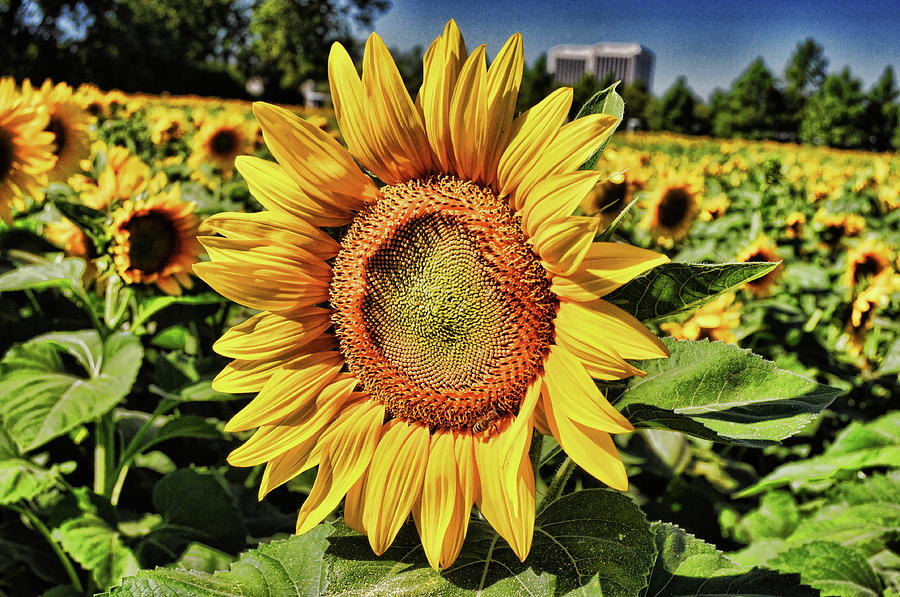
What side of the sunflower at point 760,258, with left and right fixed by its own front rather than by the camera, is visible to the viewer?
front

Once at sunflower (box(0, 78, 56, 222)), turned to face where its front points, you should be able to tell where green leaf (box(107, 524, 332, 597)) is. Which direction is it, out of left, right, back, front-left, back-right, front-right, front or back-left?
front

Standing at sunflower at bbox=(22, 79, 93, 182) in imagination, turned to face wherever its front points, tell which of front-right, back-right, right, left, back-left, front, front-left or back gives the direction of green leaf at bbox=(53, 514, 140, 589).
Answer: front

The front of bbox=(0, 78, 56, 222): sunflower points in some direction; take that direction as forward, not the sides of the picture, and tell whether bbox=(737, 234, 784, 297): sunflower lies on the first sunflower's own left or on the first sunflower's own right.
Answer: on the first sunflower's own left

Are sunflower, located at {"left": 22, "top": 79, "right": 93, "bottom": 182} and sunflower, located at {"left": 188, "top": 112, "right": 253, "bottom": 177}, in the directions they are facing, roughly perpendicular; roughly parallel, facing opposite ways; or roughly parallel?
roughly parallel

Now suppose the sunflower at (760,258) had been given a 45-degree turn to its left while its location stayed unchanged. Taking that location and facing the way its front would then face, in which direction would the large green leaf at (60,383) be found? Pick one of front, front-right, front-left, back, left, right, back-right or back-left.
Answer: right

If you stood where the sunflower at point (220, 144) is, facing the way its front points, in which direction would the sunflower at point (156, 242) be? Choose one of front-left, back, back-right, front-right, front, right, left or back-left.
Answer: front

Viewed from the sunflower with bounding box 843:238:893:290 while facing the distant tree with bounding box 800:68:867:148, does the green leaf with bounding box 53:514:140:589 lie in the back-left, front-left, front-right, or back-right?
back-left

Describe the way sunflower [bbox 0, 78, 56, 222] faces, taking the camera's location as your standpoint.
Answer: facing the viewer

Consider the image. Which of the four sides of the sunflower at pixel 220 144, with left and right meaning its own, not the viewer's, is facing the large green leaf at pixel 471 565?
front

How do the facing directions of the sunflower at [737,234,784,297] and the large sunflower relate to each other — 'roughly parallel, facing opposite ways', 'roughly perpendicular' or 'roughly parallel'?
roughly parallel

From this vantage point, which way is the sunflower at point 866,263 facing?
toward the camera

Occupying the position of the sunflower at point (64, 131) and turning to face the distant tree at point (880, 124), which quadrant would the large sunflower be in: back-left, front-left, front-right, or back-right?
back-right

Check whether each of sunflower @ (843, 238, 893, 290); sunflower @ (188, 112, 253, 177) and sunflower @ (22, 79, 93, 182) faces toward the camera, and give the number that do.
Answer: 3
